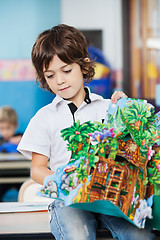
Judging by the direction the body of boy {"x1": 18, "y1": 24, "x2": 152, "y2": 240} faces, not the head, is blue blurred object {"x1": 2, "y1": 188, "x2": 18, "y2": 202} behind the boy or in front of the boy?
behind

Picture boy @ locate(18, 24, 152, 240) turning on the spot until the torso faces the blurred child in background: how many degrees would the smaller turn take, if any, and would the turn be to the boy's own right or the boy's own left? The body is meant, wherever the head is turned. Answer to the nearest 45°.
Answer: approximately 180°

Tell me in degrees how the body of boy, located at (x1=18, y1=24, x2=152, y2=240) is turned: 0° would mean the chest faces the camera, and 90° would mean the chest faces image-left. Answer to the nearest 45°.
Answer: approximately 0°
